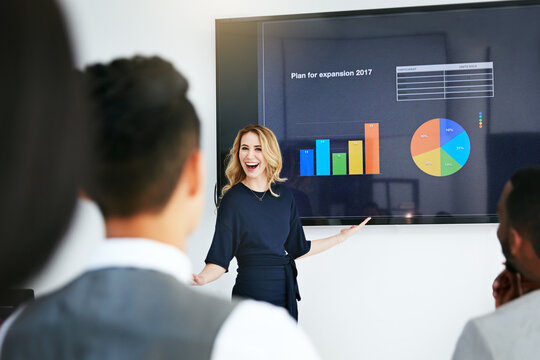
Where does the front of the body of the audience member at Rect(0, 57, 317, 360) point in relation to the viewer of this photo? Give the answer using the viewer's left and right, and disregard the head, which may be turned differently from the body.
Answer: facing away from the viewer and to the right of the viewer

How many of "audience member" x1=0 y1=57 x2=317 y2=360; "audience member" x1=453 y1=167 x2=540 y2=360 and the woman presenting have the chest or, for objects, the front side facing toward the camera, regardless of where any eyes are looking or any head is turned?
1

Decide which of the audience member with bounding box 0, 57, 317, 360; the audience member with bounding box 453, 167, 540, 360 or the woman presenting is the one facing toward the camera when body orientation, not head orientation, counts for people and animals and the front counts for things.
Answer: the woman presenting

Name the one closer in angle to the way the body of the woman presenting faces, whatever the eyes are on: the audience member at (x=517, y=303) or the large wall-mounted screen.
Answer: the audience member

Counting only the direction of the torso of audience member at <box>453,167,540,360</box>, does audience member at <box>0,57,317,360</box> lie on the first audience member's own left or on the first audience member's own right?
on the first audience member's own left

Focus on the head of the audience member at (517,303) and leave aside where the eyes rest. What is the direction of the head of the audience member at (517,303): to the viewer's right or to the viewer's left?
to the viewer's left

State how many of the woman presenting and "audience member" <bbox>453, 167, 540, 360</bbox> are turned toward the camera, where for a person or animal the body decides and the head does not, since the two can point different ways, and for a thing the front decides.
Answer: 1

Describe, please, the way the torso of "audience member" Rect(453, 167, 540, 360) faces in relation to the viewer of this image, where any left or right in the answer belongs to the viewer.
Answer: facing away from the viewer and to the left of the viewer

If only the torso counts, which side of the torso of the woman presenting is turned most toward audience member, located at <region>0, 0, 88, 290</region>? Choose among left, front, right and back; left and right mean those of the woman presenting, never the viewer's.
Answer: front

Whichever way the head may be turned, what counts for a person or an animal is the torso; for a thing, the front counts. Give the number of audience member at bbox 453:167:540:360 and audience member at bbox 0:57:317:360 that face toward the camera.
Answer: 0

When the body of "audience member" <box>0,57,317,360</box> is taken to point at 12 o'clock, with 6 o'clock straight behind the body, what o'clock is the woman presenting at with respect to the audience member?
The woman presenting is roughly at 11 o'clock from the audience member.

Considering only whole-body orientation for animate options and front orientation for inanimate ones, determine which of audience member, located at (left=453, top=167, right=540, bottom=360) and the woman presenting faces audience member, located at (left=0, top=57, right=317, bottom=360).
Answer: the woman presenting

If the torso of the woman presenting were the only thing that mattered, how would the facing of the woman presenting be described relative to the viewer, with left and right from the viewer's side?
facing the viewer

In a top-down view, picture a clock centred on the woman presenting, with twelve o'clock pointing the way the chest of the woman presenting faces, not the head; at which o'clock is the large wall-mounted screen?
The large wall-mounted screen is roughly at 8 o'clock from the woman presenting.

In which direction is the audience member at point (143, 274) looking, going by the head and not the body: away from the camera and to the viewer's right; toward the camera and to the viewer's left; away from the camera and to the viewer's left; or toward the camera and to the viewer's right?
away from the camera and to the viewer's right

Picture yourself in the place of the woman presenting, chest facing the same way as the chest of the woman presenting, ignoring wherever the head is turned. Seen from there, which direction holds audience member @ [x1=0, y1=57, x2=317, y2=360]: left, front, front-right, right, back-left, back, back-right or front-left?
front
